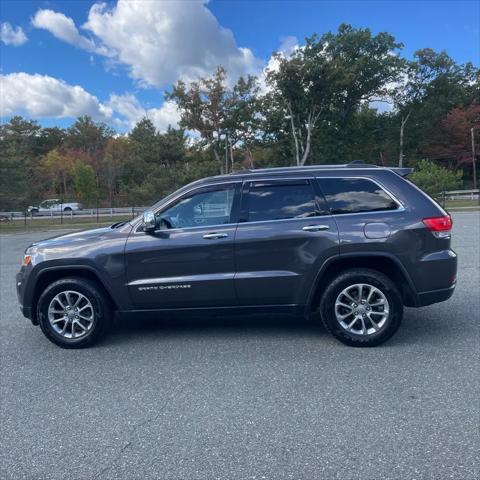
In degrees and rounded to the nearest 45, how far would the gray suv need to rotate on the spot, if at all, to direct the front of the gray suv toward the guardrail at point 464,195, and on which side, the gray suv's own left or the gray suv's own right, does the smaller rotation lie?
approximately 135° to the gray suv's own right

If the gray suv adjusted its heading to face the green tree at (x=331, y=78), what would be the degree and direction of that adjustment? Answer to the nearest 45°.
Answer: approximately 90° to its right

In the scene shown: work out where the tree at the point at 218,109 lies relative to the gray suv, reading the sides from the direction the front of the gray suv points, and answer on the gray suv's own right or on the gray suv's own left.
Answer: on the gray suv's own right

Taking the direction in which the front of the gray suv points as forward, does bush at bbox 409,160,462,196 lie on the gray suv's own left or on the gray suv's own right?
on the gray suv's own right

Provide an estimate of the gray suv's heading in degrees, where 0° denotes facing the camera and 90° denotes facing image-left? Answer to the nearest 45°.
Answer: approximately 90°
